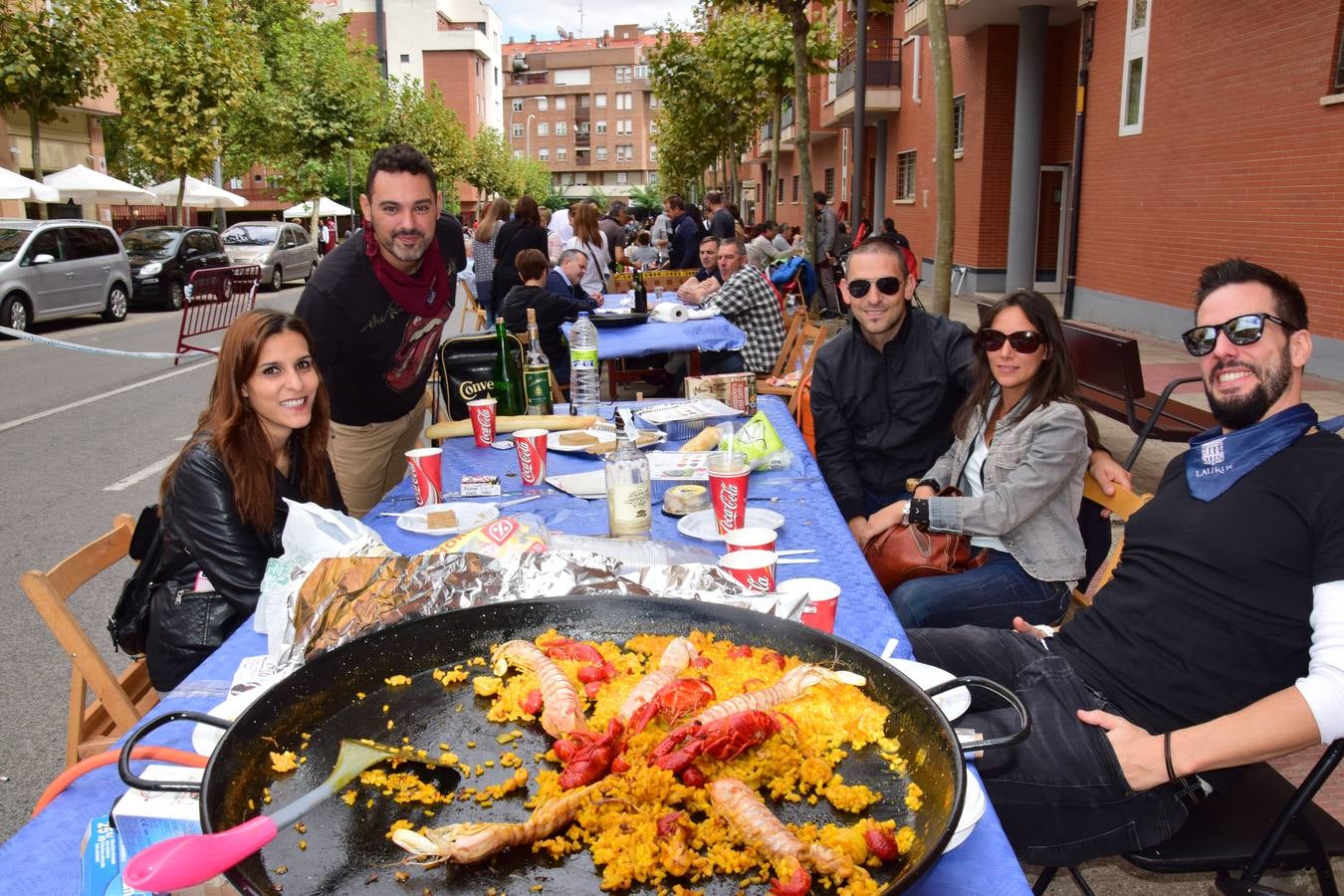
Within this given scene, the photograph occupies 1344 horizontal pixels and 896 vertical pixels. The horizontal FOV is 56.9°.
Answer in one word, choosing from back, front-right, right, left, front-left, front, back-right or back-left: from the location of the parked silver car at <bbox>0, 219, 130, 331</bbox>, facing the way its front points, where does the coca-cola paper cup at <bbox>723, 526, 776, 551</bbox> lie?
front-left

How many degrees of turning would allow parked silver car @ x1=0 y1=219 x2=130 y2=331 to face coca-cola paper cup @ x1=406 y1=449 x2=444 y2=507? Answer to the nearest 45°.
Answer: approximately 45° to its left

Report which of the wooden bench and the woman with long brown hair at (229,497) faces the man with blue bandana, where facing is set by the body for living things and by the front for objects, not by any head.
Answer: the woman with long brown hair

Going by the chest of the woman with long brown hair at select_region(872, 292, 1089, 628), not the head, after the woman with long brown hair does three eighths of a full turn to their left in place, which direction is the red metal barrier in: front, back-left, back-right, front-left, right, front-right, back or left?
back-left

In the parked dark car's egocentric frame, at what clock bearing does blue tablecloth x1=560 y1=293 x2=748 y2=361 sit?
The blue tablecloth is roughly at 10 o'clock from the parked dark car.

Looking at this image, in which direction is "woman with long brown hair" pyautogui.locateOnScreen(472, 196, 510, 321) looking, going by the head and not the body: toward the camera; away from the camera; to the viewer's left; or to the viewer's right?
away from the camera

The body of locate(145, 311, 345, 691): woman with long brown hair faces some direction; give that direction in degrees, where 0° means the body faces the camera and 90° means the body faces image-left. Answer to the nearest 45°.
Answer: approximately 315°

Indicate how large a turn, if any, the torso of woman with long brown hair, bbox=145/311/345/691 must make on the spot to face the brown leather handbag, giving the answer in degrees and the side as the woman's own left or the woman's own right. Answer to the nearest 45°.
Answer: approximately 45° to the woman's own left

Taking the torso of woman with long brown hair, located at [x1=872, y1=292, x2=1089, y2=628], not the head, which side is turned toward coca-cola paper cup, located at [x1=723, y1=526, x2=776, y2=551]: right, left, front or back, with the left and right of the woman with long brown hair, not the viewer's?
front

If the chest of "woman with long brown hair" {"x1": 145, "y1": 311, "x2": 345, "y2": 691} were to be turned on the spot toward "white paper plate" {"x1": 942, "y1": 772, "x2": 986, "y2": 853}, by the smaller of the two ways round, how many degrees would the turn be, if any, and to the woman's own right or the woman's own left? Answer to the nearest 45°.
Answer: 0° — they already face it

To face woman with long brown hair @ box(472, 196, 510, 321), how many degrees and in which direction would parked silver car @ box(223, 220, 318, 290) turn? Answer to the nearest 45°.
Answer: approximately 45° to its left
